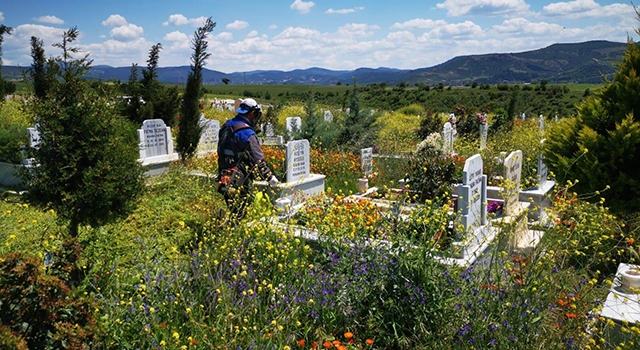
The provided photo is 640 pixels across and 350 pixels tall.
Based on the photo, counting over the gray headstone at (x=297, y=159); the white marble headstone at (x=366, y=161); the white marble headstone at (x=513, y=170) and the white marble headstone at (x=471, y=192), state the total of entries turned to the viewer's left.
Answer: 0

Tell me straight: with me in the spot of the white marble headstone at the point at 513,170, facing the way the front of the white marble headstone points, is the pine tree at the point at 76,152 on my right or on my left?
on my right

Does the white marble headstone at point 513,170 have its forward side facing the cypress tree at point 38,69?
no

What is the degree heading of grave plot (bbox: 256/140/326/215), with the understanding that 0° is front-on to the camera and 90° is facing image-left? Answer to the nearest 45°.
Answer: approximately 315°

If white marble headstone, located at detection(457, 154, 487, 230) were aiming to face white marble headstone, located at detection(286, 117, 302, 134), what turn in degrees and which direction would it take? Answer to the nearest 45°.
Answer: approximately 180°

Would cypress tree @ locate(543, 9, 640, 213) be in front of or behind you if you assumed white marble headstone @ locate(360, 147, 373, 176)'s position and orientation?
in front

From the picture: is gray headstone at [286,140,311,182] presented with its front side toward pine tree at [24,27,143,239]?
no

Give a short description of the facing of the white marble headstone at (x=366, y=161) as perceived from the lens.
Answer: facing the viewer and to the right of the viewer

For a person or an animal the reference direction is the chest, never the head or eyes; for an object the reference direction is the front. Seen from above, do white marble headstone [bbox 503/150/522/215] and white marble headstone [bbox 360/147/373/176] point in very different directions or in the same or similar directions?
same or similar directions

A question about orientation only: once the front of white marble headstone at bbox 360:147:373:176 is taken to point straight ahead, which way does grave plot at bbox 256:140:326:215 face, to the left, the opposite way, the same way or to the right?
the same way

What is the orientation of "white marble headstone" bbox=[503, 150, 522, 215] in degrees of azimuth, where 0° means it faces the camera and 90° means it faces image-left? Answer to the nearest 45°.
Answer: approximately 315°

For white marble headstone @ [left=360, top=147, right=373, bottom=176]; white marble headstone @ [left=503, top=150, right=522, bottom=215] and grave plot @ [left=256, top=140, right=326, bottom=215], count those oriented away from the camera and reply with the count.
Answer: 0

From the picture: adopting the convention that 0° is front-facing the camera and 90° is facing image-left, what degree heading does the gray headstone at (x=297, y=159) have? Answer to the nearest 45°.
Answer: approximately 315°

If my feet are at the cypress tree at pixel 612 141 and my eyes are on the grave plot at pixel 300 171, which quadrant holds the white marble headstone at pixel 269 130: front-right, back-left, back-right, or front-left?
front-right

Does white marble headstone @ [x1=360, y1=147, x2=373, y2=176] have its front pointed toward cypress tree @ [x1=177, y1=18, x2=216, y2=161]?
no

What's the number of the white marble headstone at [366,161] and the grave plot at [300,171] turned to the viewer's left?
0

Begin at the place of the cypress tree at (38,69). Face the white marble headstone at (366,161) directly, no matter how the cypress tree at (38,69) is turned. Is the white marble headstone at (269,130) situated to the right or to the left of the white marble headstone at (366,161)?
left
